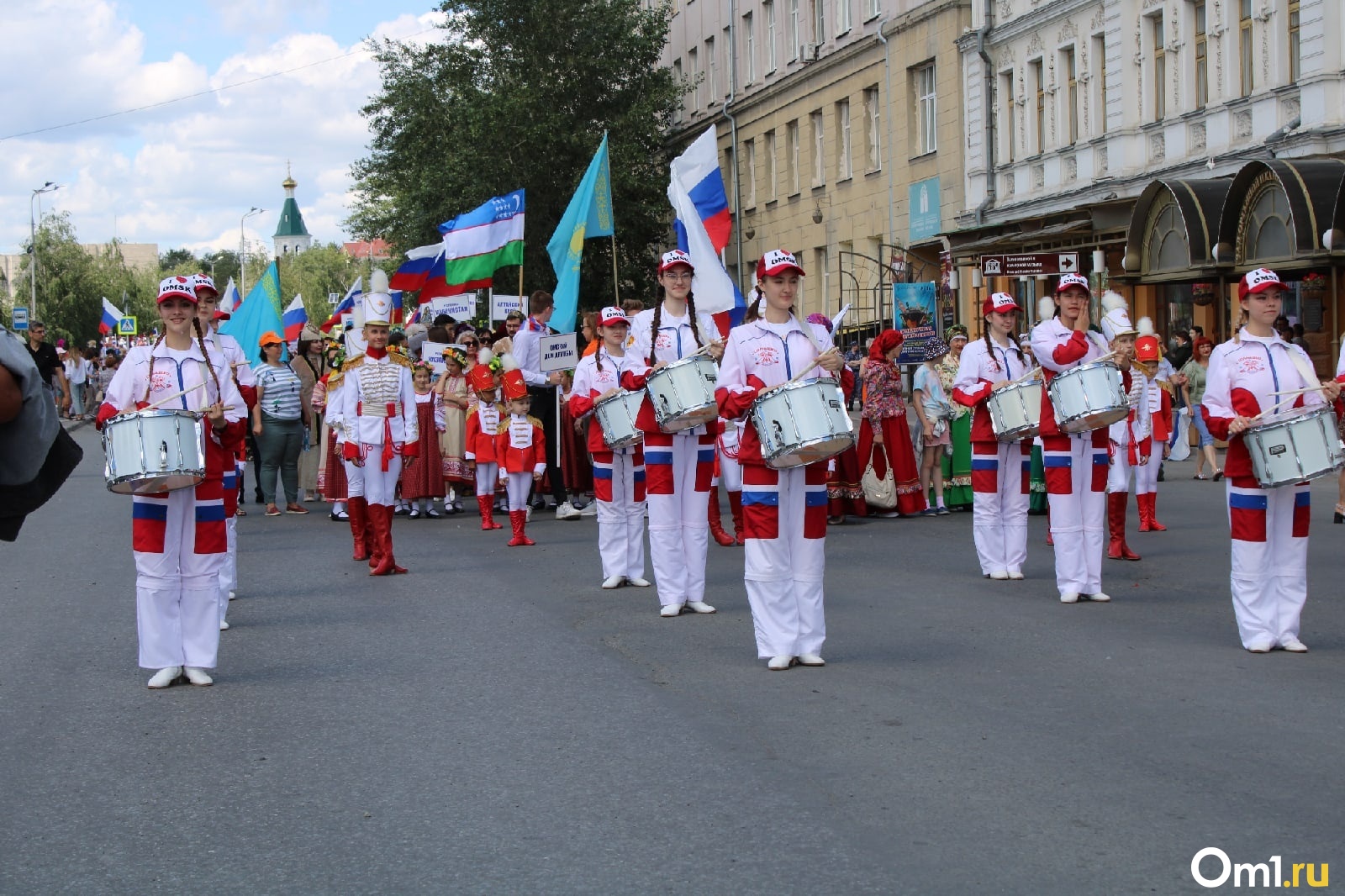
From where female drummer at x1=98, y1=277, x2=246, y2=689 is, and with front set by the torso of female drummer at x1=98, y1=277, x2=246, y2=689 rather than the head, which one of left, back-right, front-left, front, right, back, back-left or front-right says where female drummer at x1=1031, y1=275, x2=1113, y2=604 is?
left

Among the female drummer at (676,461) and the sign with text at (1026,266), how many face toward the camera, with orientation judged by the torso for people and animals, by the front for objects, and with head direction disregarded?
2

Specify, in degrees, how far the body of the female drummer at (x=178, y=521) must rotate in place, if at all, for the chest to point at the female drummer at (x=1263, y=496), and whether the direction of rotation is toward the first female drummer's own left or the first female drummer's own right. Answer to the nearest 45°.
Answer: approximately 90° to the first female drummer's own left

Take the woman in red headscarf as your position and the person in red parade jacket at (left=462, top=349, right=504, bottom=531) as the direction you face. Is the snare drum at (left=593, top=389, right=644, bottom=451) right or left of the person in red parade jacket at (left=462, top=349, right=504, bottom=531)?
left

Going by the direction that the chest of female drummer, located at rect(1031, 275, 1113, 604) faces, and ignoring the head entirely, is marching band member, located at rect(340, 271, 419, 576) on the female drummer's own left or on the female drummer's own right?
on the female drummer's own right

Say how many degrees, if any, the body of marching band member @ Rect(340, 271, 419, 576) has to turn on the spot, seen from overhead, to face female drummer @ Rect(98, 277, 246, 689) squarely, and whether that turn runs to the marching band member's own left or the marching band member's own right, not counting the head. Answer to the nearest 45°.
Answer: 0° — they already face them
